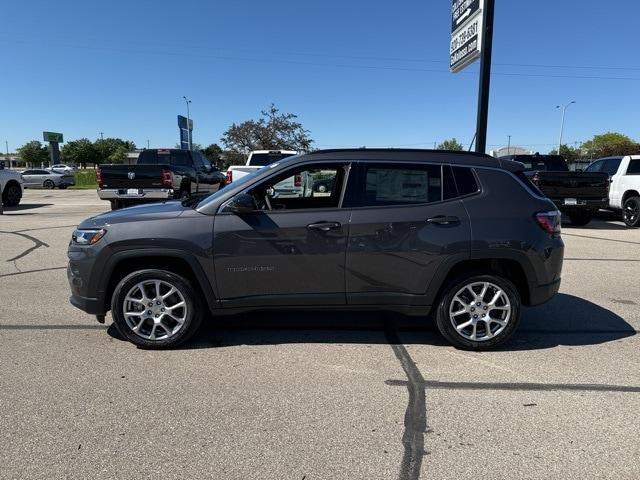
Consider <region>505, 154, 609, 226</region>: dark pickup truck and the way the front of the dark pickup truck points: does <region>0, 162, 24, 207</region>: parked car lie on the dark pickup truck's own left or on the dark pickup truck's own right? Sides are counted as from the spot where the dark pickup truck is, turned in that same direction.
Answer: on the dark pickup truck's own left

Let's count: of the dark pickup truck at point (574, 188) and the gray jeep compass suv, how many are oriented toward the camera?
0

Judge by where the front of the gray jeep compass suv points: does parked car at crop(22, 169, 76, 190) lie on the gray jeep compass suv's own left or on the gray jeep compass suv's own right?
on the gray jeep compass suv's own right

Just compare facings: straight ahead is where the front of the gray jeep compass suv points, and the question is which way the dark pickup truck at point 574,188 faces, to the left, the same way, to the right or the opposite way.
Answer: to the right

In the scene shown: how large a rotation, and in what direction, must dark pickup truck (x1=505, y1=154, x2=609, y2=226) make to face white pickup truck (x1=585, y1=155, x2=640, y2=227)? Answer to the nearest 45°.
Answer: approximately 90° to its right

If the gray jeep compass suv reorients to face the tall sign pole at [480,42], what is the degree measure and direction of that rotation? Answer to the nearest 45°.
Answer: approximately 135° to its right

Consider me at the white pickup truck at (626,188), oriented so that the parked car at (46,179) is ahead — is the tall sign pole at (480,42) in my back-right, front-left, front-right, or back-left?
front-left

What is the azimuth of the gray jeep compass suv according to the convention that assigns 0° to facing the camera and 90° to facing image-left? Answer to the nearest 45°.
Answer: approximately 90°

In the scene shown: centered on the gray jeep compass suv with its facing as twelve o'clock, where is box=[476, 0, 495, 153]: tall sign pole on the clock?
The tall sign pole is roughly at 4 o'clock from the gray jeep compass suv.

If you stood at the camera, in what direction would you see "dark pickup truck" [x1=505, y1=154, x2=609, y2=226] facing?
facing away from the viewer and to the left of the viewer
